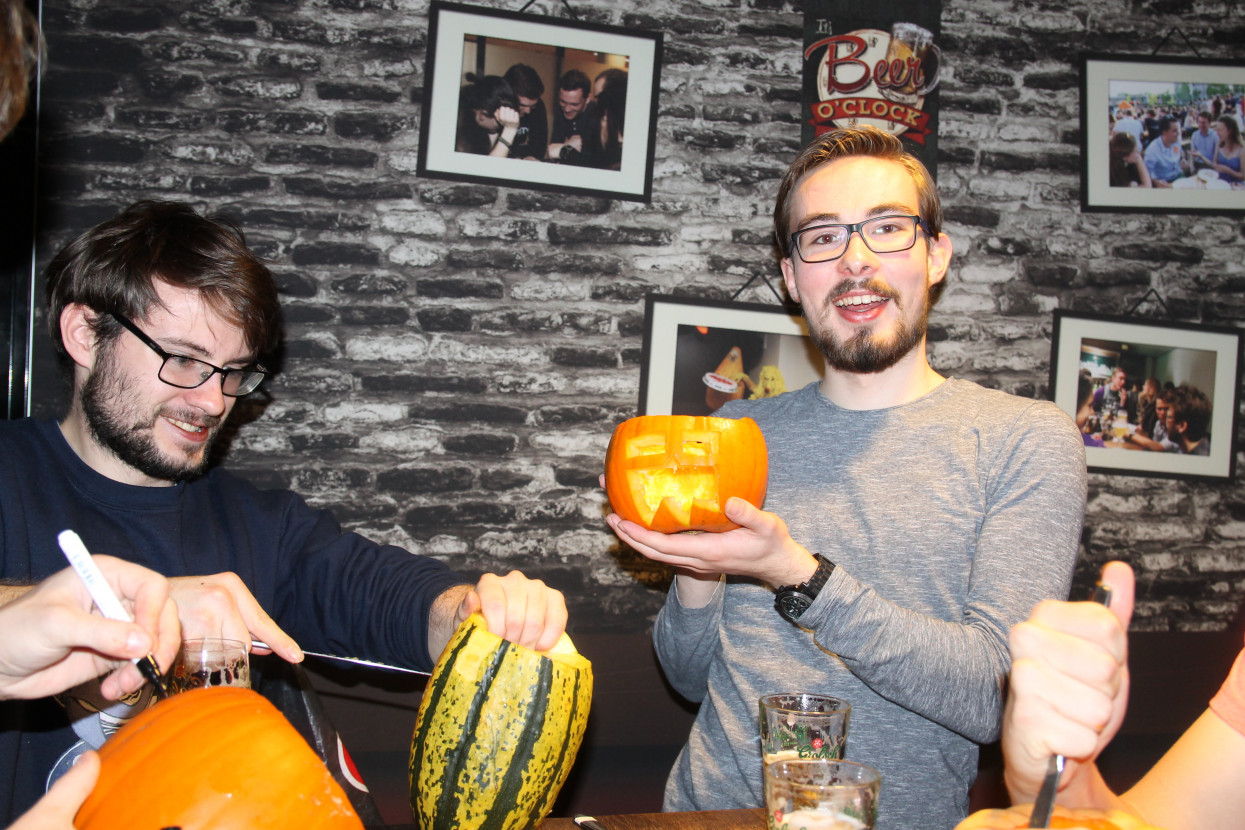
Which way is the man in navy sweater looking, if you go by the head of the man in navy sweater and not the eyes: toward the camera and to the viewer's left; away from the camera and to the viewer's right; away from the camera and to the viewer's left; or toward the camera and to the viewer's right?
toward the camera and to the viewer's right

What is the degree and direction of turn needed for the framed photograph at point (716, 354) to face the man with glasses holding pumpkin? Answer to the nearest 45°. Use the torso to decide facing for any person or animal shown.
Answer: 0° — it already faces them

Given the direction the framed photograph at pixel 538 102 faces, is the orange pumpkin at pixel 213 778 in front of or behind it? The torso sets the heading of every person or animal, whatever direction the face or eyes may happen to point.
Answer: in front

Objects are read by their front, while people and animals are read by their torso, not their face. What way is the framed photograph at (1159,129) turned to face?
toward the camera

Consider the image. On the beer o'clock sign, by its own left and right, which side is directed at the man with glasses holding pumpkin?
front

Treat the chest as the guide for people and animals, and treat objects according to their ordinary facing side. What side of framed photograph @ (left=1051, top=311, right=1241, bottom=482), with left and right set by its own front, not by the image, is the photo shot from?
front

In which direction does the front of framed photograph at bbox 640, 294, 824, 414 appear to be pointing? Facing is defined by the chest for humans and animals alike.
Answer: toward the camera

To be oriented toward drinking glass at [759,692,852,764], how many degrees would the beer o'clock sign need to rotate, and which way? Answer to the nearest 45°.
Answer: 0° — it already faces it

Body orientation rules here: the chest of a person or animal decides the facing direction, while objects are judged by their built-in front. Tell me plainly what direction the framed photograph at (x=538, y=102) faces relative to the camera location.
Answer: facing the viewer

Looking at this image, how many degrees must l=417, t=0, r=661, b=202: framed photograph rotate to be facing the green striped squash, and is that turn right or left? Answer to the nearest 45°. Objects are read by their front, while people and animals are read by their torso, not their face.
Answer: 0° — it already faces it

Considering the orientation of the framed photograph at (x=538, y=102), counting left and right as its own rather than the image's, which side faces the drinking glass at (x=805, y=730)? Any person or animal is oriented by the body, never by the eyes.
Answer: front

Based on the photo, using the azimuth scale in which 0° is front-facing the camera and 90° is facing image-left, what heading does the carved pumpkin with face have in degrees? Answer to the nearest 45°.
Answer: approximately 0°

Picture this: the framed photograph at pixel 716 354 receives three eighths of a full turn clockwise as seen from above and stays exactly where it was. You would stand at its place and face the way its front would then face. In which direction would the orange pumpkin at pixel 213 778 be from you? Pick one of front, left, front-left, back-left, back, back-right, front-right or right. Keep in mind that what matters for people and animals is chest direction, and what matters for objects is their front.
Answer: back-left

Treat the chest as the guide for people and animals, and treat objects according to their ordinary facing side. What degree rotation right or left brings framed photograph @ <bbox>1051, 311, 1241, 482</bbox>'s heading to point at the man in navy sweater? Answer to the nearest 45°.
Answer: approximately 45° to its right
